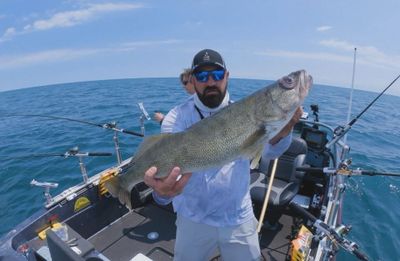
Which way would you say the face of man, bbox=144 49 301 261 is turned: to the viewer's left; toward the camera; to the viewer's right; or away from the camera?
toward the camera

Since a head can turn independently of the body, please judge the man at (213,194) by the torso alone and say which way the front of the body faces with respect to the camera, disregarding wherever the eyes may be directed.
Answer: toward the camera

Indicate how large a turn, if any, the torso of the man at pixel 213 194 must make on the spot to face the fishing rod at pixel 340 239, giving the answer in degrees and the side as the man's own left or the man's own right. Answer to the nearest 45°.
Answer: approximately 90° to the man's own left
